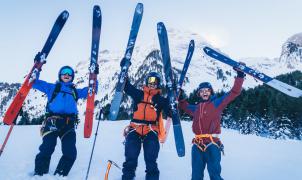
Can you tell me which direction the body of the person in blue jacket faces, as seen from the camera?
toward the camera

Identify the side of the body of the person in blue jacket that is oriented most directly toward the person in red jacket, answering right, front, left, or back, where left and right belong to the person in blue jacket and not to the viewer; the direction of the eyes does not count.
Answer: left

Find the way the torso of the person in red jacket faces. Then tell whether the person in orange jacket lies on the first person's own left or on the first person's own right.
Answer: on the first person's own right

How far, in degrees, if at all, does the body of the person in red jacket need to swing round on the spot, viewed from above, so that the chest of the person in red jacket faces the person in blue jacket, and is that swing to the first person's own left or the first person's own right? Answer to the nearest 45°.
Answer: approximately 90° to the first person's own right

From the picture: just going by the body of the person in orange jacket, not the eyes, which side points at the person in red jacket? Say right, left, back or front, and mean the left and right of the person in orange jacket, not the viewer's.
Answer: left

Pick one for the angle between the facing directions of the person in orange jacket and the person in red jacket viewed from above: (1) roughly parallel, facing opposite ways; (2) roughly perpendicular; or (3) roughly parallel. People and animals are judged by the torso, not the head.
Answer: roughly parallel

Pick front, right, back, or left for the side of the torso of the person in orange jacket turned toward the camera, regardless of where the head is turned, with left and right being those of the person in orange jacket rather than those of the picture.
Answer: front

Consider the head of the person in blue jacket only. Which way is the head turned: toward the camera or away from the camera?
toward the camera

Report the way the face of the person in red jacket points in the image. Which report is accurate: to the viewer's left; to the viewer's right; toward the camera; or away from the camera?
toward the camera

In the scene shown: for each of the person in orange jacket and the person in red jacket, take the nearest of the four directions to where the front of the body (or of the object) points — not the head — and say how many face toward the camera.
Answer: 2

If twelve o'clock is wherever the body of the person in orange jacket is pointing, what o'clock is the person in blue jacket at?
The person in blue jacket is roughly at 3 o'clock from the person in orange jacket.

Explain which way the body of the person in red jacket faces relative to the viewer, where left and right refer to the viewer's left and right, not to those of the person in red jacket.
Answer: facing the viewer
